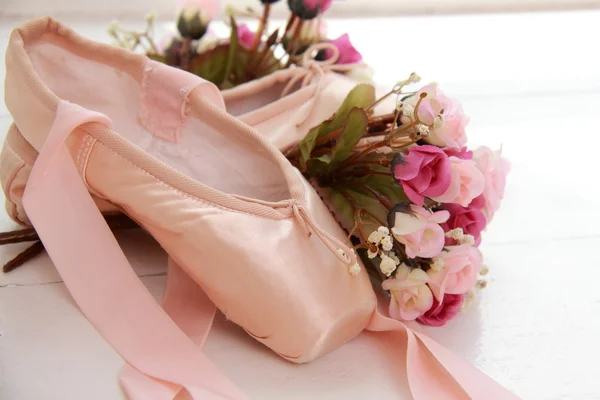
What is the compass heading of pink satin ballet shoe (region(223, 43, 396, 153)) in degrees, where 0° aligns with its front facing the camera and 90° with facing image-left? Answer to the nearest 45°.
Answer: approximately 270°

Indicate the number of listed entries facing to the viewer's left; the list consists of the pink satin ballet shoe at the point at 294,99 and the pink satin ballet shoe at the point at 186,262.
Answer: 0

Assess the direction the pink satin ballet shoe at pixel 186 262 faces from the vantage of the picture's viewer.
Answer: facing the viewer and to the right of the viewer
